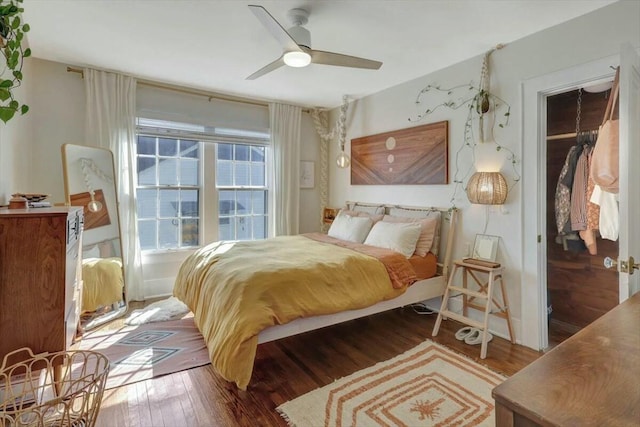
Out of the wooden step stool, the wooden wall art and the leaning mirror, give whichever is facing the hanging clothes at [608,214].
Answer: the leaning mirror

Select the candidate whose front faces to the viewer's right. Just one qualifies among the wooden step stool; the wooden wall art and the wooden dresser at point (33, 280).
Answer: the wooden dresser

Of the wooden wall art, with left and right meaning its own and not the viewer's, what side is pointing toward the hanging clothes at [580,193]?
left

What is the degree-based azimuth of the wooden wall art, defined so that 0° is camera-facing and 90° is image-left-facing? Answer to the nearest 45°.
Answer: approximately 45°

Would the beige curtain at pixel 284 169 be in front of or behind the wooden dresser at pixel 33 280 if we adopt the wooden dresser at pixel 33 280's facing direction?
in front

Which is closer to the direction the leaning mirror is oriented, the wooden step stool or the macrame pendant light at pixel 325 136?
the wooden step stool

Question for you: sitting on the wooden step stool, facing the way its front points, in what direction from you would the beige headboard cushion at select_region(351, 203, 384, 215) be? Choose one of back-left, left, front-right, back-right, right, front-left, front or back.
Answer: right

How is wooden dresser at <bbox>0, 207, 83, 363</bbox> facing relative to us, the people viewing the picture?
facing to the right of the viewer

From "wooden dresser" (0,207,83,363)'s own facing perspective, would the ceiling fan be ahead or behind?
ahead

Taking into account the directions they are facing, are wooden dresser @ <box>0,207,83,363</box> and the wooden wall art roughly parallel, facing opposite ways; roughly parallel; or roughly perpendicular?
roughly parallel, facing opposite ways

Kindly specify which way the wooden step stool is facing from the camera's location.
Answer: facing the viewer and to the left of the viewer

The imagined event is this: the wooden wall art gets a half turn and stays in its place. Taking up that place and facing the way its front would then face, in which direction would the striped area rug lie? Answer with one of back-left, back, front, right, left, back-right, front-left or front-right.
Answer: back-right

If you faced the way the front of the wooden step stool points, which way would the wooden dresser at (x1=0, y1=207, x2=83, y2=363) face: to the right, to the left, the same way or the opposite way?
the opposite way

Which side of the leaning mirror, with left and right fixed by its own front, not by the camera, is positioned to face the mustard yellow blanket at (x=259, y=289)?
front

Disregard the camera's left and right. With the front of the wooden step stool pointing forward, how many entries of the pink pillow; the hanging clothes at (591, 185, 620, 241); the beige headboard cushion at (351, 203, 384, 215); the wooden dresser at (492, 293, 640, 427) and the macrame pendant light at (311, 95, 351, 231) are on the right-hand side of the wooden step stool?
3

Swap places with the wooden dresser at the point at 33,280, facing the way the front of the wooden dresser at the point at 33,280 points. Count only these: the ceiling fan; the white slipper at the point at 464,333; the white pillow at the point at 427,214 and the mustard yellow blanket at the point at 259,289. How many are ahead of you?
4

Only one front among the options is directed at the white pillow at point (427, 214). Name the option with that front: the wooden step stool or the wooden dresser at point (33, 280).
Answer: the wooden dresser
